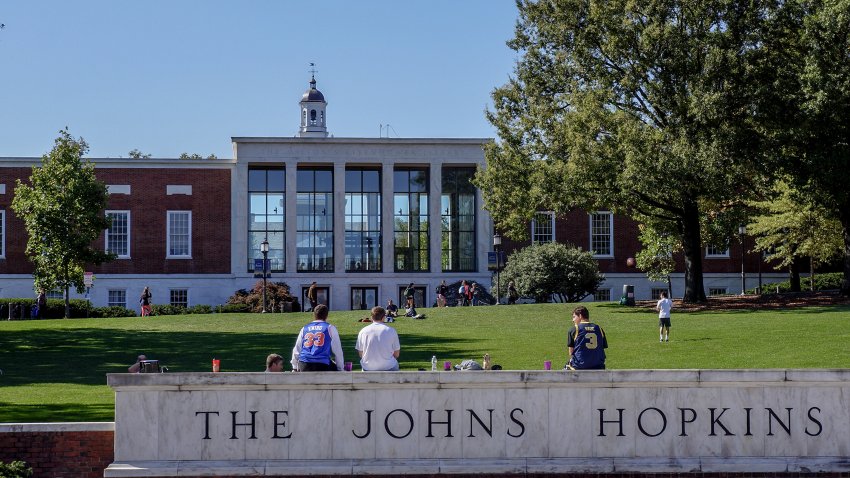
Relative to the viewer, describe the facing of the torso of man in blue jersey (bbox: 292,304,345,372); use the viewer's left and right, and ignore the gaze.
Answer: facing away from the viewer

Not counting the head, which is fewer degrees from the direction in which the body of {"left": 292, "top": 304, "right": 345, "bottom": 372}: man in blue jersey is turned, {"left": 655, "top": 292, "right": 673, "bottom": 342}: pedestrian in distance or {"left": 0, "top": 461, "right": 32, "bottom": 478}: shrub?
the pedestrian in distance

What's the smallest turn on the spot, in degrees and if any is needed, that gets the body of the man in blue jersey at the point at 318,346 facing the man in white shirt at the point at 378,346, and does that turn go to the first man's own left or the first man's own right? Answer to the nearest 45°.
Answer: approximately 90° to the first man's own right

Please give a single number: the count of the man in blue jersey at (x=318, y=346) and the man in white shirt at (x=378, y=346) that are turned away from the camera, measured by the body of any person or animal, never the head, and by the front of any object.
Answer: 2

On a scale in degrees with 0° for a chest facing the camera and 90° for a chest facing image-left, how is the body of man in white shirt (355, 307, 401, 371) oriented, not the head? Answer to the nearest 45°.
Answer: approximately 180°

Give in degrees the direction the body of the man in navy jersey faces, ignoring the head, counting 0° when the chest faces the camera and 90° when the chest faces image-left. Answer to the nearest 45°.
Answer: approximately 135°

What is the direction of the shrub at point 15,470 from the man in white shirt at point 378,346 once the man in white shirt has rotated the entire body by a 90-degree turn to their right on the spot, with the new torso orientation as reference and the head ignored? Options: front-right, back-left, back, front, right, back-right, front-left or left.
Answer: back

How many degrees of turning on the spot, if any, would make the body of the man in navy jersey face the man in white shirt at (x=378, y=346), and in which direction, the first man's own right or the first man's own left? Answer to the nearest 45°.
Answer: approximately 45° to the first man's own left

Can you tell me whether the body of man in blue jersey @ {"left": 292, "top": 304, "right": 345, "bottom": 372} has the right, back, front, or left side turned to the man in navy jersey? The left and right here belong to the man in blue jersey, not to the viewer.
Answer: right

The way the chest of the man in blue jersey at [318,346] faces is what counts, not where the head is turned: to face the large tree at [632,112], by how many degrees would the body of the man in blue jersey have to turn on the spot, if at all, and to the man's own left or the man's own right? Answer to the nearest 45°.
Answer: approximately 45° to the man's own right

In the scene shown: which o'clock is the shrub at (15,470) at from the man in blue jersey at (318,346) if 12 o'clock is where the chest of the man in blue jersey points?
The shrub is roughly at 9 o'clock from the man in blue jersey.
